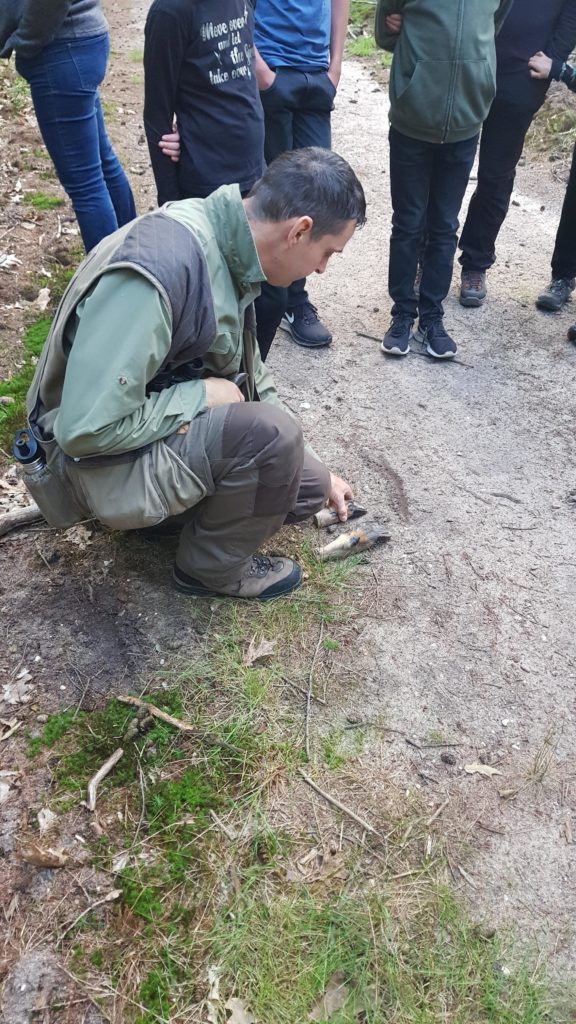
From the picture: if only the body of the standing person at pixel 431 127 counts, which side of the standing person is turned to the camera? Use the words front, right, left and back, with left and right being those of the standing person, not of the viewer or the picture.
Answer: front

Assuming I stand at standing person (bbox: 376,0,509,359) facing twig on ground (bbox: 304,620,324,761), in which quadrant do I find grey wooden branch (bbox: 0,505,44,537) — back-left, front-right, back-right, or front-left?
front-right

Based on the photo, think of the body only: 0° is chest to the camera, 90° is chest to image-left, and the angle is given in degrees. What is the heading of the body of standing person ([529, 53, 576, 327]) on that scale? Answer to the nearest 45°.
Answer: approximately 45°

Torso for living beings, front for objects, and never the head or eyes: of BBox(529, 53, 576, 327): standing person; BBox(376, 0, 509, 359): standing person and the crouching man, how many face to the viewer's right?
1

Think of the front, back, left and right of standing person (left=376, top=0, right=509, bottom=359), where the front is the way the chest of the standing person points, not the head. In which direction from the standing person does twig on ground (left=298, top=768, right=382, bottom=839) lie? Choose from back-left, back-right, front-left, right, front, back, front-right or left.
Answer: front

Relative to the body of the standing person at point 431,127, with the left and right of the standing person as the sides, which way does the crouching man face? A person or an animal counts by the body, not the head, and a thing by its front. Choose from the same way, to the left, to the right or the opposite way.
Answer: to the left

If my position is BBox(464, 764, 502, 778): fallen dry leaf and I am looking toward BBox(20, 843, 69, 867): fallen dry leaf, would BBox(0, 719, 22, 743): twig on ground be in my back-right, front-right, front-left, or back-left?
front-right

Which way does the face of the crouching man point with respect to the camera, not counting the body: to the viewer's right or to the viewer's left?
to the viewer's right

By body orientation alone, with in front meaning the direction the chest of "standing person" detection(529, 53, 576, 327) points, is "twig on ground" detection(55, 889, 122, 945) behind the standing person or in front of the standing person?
in front

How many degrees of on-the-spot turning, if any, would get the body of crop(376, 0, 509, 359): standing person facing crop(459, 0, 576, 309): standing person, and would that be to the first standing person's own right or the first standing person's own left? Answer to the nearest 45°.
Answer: approximately 135° to the first standing person's own left

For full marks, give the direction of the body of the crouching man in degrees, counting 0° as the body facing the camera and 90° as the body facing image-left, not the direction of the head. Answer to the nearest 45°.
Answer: approximately 270°

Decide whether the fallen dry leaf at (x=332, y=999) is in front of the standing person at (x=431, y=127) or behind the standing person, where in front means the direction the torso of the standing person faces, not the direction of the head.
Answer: in front

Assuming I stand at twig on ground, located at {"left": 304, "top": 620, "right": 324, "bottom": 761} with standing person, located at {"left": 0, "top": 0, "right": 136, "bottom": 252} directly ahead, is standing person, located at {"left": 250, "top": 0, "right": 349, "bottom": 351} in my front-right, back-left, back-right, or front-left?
front-right

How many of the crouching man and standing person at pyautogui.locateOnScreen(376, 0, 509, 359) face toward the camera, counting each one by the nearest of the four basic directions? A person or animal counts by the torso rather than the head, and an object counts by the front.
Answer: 1
